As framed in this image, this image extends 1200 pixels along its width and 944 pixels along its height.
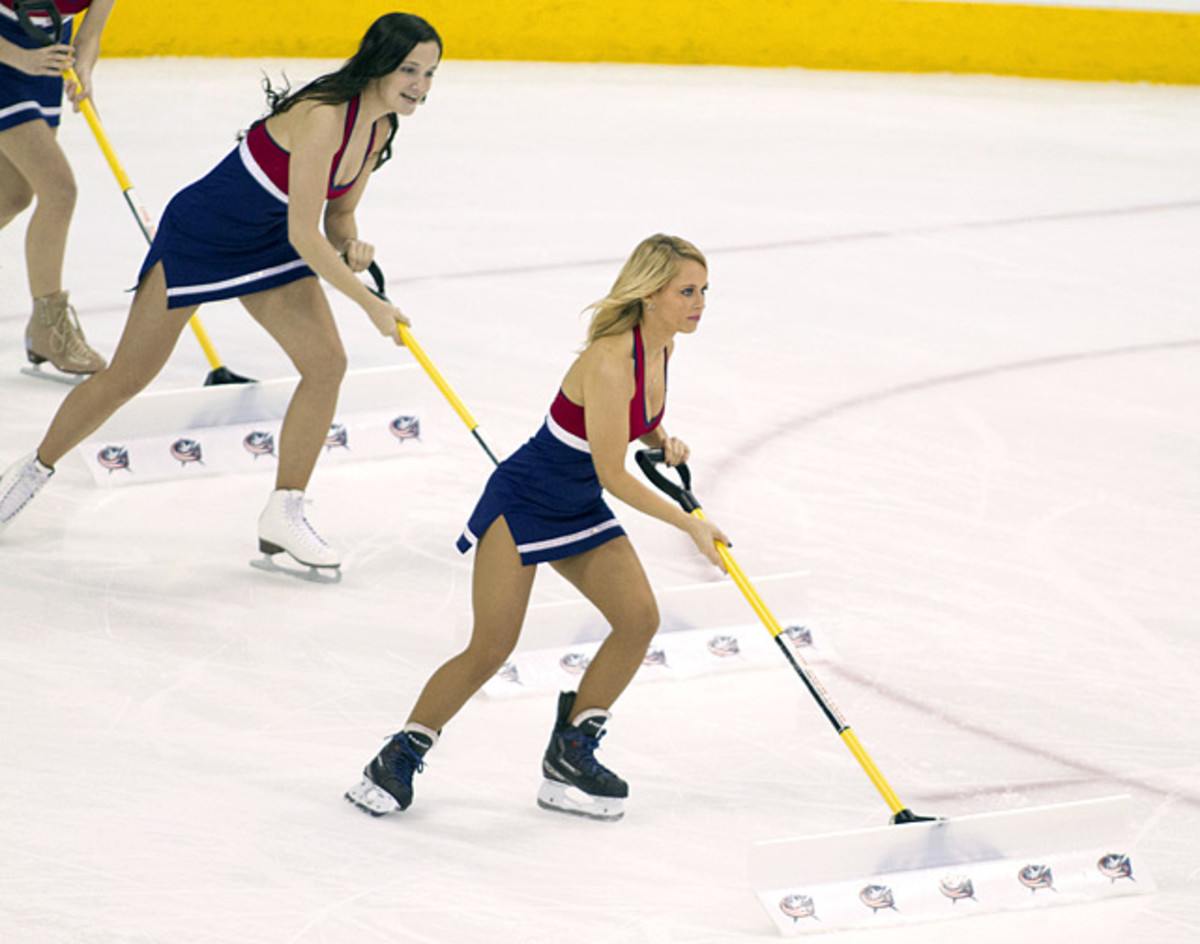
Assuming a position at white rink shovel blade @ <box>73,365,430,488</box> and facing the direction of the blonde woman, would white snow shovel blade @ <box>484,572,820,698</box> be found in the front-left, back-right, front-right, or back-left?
front-left

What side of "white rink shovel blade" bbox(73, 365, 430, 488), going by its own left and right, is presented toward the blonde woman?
front

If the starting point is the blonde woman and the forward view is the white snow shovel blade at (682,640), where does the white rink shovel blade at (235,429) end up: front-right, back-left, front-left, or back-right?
front-left

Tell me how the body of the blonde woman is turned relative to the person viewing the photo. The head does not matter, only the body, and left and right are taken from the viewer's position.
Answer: facing the viewer and to the right of the viewer

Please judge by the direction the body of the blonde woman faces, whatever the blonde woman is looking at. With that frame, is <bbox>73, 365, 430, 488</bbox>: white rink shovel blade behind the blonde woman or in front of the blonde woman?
behind

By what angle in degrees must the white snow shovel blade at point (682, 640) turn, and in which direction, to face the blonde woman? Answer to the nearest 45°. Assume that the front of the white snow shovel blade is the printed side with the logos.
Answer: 0° — it already faces them

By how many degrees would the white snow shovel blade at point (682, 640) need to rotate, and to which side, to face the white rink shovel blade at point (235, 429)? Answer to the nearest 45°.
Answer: approximately 135° to its right

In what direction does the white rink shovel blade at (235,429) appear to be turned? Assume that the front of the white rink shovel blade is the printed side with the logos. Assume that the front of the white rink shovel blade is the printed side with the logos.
toward the camera

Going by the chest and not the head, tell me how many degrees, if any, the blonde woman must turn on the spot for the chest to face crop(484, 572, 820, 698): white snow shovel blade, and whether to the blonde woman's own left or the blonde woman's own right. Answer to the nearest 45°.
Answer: approximately 135° to the blonde woman's own left

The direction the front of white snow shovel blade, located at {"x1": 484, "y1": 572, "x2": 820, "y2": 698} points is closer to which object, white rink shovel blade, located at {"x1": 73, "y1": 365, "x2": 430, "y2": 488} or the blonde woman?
the blonde woman

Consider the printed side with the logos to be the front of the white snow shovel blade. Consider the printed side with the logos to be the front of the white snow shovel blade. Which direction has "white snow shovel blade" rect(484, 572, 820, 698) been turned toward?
toward the camera

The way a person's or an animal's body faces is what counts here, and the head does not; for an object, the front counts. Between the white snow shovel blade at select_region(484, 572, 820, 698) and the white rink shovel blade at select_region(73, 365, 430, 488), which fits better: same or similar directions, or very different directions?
same or similar directions
